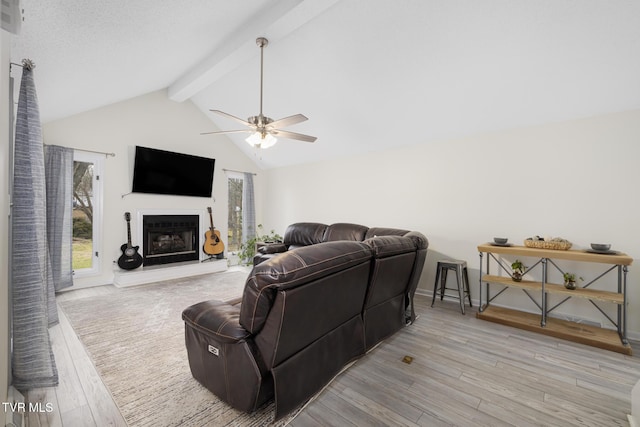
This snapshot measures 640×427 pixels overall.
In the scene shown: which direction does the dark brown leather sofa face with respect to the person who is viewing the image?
facing away from the viewer and to the left of the viewer

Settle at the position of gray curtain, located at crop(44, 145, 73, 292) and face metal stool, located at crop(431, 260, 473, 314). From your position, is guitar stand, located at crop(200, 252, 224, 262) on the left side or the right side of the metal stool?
left

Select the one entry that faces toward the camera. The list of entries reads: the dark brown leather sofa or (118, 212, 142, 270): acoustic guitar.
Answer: the acoustic guitar

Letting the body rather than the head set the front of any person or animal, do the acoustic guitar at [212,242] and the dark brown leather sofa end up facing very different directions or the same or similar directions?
very different directions

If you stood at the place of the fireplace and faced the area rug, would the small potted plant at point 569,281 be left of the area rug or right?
left

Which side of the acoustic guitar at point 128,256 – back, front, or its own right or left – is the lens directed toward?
front

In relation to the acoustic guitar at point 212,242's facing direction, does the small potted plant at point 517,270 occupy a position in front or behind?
in front

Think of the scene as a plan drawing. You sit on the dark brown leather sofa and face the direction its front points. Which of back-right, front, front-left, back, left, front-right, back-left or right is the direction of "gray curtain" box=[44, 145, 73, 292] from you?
front

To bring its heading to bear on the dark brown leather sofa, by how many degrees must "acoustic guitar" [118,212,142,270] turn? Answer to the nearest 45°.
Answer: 0° — it already faces it

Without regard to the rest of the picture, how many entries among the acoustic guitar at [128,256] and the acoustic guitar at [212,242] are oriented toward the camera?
2

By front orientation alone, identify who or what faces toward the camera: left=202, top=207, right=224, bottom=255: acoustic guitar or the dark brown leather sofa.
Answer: the acoustic guitar

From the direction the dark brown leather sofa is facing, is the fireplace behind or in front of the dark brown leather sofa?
in front

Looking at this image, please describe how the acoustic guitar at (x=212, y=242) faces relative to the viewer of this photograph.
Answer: facing the viewer

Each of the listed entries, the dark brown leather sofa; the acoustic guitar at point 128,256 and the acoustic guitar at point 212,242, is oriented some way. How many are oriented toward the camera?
2

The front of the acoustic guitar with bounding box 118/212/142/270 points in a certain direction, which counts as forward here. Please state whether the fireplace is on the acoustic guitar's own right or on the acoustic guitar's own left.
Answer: on the acoustic guitar's own left

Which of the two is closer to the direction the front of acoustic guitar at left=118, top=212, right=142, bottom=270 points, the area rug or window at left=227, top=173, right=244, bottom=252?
the area rug

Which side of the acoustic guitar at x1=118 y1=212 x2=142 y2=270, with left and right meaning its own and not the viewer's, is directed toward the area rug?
front

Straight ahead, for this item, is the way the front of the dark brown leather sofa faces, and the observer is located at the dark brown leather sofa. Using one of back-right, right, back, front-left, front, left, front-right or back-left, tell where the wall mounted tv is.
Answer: front

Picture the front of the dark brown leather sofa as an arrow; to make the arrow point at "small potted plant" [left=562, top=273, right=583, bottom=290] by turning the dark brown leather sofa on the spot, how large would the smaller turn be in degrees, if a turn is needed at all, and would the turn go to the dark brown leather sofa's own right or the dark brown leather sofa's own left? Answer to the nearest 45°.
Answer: approximately 135° to the dark brown leather sofa's own right
